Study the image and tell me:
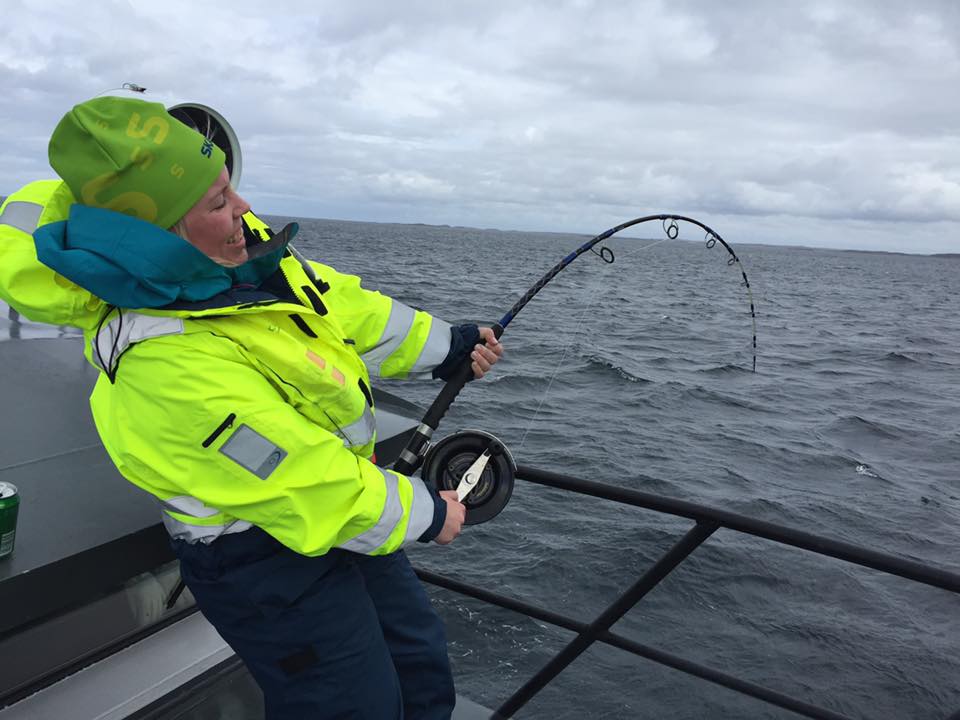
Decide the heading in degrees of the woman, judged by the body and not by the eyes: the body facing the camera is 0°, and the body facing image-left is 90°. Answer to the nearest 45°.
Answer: approximately 270°
